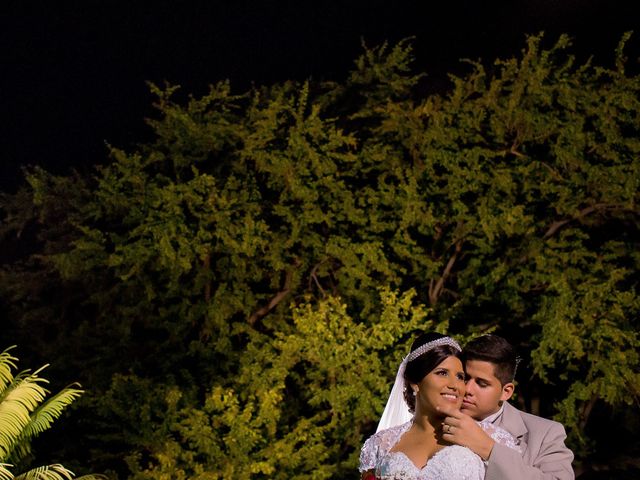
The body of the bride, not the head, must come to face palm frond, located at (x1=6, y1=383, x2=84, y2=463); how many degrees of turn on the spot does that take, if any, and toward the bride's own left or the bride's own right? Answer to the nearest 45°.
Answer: approximately 135° to the bride's own right

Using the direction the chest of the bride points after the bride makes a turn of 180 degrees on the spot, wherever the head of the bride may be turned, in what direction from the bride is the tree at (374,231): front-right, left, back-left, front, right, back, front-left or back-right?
front

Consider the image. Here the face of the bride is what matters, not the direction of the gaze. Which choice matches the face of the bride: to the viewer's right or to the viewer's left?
to the viewer's right

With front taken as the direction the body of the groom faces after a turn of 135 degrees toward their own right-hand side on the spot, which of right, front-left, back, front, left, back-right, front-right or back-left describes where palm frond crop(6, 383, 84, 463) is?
front-left

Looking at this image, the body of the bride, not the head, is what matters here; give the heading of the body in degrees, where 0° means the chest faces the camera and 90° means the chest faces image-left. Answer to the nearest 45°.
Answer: approximately 0°

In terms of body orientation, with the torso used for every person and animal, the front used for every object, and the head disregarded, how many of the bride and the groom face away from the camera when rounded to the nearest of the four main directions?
0

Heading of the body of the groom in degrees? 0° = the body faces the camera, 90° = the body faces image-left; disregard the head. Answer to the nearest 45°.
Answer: approximately 45°
